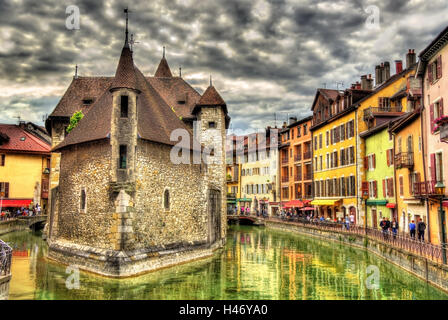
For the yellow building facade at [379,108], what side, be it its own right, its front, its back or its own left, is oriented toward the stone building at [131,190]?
front

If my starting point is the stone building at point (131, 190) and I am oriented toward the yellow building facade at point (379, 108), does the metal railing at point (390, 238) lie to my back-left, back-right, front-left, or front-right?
front-right

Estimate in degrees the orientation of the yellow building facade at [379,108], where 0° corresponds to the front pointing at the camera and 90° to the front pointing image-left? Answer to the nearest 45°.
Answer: approximately 45°

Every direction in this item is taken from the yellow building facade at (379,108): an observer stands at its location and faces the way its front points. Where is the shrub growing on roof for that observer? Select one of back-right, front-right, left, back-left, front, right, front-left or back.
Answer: front

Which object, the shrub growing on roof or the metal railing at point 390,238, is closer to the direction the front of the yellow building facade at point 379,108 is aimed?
the shrub growing on roof
